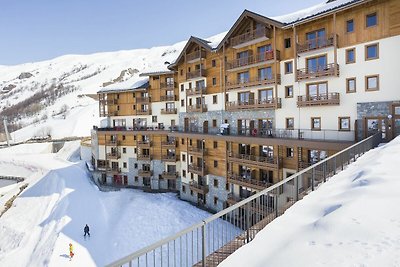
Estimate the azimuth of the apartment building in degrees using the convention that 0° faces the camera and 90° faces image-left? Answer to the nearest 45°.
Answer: approximately 45°
